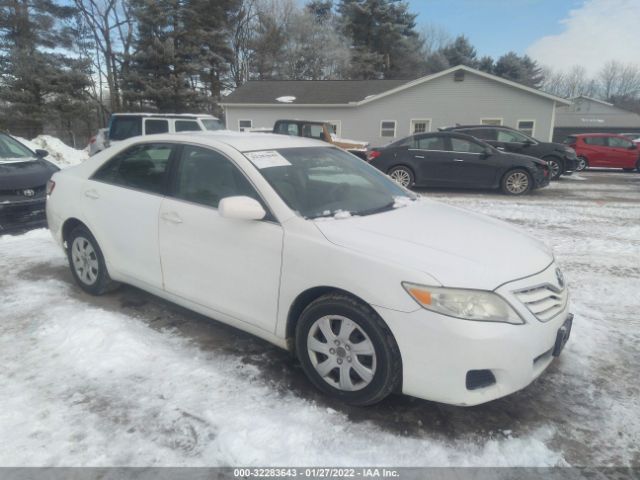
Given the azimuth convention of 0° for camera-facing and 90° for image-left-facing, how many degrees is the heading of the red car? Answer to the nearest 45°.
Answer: approximately 270°

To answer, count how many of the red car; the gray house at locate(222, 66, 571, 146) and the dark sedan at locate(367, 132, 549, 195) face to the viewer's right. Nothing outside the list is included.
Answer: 2

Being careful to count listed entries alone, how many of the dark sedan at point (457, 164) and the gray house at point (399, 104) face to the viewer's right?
1

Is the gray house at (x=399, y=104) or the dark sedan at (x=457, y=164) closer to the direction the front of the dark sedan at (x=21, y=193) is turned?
the dark sedan

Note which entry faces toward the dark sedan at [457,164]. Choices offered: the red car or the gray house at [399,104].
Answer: the gray house

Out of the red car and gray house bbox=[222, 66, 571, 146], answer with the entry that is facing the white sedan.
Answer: the gray house

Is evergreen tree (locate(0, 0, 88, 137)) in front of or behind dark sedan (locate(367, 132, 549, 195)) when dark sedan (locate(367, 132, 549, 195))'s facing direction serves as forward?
behind

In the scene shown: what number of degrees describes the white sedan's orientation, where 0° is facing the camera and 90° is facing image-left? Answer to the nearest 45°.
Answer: approximately 315°

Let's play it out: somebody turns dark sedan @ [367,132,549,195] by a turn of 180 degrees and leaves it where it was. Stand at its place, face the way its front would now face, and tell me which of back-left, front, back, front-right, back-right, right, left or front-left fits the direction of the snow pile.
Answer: front

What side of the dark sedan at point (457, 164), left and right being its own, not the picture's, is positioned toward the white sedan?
right

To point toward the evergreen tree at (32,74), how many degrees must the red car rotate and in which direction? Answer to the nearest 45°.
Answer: approximately 180°

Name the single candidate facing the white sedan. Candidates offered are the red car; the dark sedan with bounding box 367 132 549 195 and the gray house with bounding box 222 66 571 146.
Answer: the gray house
